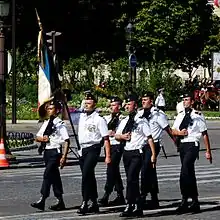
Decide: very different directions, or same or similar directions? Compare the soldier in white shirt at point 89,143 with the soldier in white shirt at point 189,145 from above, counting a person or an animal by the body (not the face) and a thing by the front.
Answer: same or similar directions

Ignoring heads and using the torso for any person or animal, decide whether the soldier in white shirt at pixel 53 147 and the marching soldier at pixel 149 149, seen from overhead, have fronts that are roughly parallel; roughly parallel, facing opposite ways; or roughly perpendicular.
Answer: roughly parallel

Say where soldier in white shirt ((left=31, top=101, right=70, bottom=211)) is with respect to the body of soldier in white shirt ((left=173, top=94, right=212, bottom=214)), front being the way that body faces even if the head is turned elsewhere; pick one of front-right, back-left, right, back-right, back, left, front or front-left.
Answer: front-right

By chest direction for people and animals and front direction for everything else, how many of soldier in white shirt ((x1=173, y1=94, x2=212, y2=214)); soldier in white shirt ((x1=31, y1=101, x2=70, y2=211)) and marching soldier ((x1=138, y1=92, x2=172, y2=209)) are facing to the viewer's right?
0

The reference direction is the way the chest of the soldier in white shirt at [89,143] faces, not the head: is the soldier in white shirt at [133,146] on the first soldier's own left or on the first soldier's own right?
on the first soldier's own left

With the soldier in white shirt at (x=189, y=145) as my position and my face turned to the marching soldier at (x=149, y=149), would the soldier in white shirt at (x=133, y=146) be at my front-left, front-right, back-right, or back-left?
front-left

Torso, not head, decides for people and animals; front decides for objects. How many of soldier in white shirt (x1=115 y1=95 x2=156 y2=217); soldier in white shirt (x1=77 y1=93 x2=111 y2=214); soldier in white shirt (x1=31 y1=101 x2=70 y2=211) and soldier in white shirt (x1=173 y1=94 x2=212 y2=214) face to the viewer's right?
0

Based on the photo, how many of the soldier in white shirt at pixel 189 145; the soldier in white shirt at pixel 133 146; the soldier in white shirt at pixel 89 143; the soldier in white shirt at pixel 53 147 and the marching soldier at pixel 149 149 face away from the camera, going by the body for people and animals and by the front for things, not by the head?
0

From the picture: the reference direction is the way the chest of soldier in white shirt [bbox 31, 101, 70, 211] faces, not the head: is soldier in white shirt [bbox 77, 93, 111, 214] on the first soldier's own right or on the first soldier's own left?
on the first soldier's own left

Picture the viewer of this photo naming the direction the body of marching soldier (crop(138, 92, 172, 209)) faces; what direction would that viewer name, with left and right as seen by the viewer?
facing the viewer and to the left of the viewer

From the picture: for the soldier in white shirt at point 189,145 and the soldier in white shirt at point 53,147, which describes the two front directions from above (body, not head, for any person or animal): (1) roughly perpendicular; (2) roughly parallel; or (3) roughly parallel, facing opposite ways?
roughly parallel

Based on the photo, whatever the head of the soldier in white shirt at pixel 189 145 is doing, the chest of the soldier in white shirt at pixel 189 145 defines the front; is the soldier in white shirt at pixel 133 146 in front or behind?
in front
